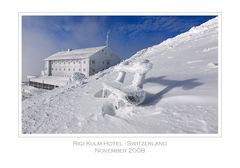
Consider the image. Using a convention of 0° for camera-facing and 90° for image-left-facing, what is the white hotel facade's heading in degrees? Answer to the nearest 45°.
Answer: approximately 45°
